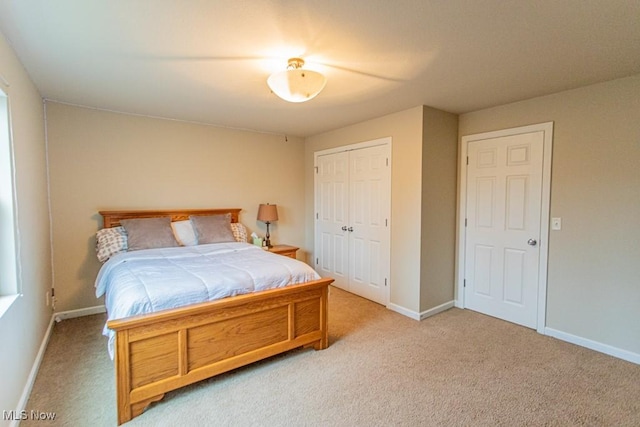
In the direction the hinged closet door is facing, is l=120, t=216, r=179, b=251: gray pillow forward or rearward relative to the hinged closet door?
forward

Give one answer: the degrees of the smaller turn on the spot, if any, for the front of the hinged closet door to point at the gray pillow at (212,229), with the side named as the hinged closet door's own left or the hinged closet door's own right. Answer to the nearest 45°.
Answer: approximately 45° to the hinged closet door's own right

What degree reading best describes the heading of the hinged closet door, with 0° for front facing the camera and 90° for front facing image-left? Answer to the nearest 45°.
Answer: approximately 45°

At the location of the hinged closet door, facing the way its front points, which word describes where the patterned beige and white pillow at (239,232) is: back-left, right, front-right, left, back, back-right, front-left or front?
front-right

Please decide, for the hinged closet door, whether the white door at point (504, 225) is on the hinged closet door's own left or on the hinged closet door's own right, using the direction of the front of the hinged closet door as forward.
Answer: on the hinged closet door's own left

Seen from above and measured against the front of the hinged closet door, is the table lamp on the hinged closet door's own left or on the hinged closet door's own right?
on the hinged closet door's own right

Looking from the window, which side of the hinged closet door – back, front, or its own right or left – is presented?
front

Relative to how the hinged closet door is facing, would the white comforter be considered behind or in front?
in front
